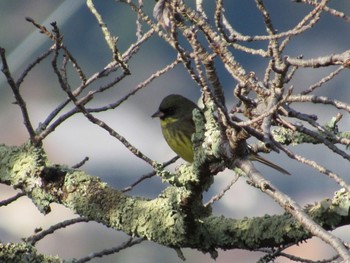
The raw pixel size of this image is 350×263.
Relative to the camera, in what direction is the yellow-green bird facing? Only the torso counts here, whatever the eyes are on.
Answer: to the viewer's left
